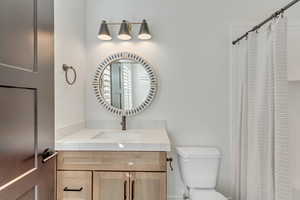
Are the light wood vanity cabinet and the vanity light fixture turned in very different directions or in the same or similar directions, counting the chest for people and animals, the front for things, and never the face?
same or similar directions

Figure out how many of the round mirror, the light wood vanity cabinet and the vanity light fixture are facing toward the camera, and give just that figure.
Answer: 3

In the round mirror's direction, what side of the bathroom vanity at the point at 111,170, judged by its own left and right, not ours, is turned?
back

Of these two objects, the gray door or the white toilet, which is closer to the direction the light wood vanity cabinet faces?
the gray door

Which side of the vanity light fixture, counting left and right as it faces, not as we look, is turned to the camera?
front

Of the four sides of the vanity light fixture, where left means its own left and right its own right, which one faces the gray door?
front

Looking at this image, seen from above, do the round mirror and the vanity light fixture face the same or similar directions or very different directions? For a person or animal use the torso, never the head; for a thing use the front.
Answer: same or similar directions

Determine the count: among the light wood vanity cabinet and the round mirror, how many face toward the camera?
2

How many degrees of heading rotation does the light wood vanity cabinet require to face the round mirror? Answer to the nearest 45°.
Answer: approximately 180°

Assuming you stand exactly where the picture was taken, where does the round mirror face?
facing the viewer

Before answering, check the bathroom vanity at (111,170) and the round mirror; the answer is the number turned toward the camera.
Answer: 2

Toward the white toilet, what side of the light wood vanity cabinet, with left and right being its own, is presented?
left
